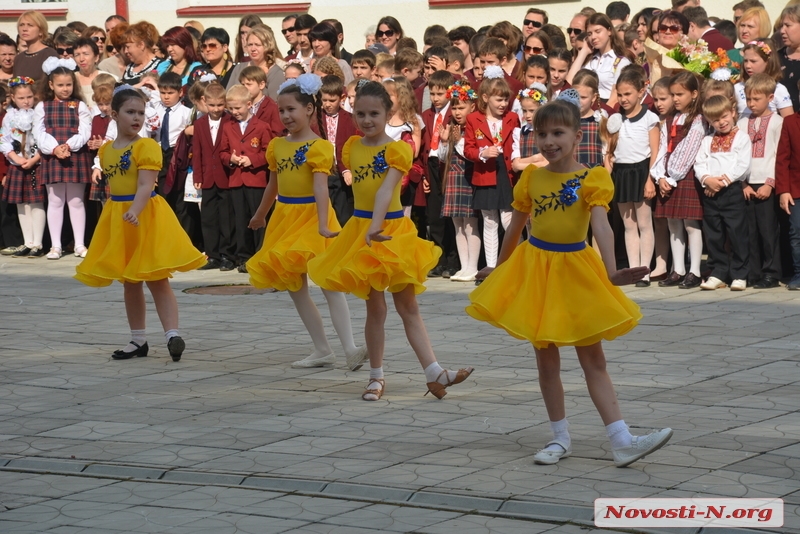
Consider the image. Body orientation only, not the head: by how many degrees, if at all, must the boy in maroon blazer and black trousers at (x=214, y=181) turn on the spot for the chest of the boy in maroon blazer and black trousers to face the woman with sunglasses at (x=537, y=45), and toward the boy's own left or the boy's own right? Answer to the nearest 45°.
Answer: approximately 90° to the boy's own left

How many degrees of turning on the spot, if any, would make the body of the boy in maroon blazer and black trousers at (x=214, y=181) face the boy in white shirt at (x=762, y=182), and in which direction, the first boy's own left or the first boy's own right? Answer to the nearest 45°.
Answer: approximately 45° to the first boy's own left

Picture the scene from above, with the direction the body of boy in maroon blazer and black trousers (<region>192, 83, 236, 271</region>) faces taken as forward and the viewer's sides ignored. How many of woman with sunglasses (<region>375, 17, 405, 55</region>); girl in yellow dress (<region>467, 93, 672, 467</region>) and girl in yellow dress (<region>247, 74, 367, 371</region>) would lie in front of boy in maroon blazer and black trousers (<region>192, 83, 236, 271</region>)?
2

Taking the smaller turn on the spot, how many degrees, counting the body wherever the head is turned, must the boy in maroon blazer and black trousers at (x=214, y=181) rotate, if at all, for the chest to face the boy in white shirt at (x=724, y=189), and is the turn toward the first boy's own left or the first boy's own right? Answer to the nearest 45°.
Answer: approximately 45° to the first boy's own left

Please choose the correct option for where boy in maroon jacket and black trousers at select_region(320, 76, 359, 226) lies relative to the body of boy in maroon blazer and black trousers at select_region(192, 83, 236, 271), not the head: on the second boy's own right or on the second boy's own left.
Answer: on the second boy's own left

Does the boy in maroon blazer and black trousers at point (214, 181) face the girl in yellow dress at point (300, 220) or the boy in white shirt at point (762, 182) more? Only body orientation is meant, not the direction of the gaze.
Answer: the girl in yellow dress

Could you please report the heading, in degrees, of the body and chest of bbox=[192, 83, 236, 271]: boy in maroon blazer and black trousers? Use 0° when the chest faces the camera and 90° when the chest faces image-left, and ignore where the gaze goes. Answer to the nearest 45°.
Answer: approximately 0°

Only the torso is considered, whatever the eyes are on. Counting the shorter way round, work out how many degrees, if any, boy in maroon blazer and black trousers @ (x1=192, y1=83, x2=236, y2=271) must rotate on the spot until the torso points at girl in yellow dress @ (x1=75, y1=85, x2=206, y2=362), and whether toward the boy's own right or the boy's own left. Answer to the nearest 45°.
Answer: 0° — they already face them

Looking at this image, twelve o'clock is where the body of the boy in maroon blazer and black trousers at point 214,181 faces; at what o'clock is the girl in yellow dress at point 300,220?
The girl in yellow dress is roughly at 12 o'clock from the boy in maroon blazer and black trousers.
